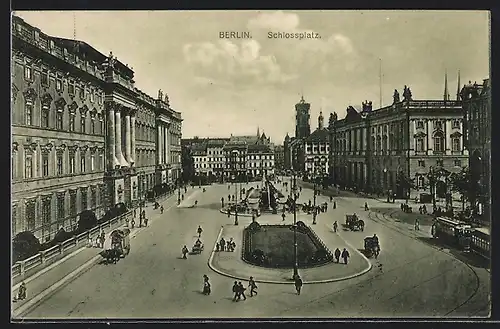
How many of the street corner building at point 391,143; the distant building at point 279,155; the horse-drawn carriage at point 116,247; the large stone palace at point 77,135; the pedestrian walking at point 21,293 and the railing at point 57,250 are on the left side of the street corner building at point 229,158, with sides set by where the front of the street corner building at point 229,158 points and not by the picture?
2

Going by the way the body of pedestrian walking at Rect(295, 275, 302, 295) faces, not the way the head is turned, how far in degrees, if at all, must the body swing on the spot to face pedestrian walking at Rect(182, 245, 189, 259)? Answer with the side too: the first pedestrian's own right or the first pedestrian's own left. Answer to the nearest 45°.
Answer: approximately 90° to the first pedestrian's own left

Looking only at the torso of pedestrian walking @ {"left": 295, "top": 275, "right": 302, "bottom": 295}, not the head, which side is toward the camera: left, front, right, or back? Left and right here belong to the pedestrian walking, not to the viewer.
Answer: back

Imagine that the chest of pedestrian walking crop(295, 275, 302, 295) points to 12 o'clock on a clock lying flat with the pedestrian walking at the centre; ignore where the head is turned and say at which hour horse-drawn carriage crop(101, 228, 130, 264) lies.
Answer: The horse-drawn carriage is roughly at 9 o'clock from the pedestrian walking.

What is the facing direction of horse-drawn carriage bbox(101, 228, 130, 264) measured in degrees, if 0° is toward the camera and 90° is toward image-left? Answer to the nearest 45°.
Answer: approximately 45°

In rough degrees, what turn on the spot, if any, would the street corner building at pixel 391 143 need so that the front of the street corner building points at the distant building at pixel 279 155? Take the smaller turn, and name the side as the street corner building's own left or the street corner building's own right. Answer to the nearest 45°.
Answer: approximately 45° to the street corner building's own right

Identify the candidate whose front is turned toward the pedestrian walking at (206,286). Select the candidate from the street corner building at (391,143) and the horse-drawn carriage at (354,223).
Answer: the street corner building
